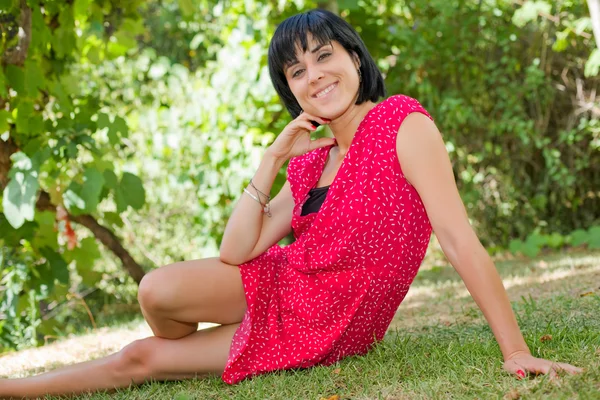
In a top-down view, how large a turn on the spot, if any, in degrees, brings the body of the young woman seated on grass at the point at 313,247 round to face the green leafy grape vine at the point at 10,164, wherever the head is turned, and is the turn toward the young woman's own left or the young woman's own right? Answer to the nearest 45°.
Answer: approximately 90° to the young woman's own right

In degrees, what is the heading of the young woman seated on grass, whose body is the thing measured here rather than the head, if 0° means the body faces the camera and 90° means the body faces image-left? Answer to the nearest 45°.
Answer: approximately 45°
